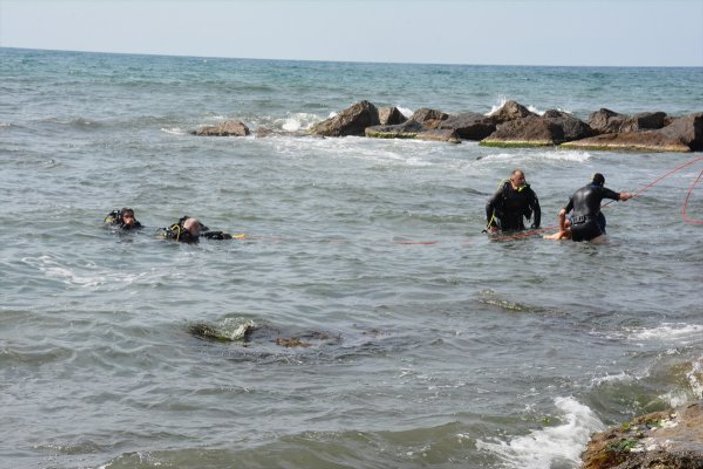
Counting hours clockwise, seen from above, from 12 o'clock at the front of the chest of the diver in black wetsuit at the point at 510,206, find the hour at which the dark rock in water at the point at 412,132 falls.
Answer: The dark rock in water is roughly at 7 o'clock from the diver in black wetsuit.

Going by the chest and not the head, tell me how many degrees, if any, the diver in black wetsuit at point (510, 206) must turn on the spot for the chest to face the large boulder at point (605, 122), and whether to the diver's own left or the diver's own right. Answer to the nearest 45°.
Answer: approximately 135° to the diver's own left

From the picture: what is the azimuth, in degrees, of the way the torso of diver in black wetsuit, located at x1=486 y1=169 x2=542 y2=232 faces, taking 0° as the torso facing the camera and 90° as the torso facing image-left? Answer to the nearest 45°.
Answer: approximately 315°

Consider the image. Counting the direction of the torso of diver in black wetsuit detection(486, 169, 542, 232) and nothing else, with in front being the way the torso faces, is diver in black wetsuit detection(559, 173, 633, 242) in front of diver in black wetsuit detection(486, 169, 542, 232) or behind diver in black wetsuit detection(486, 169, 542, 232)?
in front

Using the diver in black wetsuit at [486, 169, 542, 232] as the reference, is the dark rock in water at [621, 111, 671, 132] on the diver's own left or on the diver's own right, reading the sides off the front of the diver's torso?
on the diver's own left

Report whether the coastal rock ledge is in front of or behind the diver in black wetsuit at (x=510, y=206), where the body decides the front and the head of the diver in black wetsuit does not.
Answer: in front

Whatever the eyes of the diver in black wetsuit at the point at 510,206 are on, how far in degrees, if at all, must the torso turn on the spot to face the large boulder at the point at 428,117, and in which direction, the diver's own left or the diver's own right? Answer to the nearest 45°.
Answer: approximately 135° to the diver's own left

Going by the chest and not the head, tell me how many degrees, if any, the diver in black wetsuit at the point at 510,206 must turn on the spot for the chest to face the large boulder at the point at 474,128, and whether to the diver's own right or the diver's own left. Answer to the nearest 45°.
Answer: approximately 135° to the diver's own left

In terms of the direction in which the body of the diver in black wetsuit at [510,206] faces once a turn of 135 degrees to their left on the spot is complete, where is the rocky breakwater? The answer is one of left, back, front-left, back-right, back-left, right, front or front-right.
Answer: front

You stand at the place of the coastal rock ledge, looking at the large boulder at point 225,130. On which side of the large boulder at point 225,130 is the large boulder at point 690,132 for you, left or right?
right
